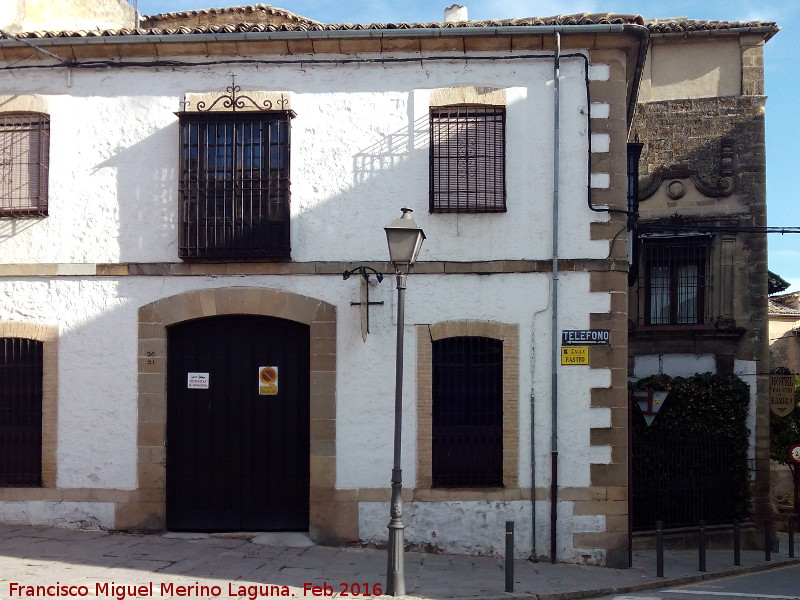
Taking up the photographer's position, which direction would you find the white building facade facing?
facing the viewer

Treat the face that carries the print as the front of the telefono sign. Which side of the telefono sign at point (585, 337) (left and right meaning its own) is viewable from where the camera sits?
front

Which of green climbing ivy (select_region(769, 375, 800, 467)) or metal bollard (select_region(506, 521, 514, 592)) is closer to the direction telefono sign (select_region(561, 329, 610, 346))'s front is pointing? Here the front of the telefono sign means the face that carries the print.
the metal bollard

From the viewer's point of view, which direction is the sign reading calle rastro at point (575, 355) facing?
toward the camera

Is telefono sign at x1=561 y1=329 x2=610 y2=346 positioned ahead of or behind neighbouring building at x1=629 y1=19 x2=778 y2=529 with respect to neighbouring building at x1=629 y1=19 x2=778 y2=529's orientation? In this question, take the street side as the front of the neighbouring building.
ahead

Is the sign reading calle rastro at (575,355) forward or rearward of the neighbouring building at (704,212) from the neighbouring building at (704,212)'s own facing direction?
forward
